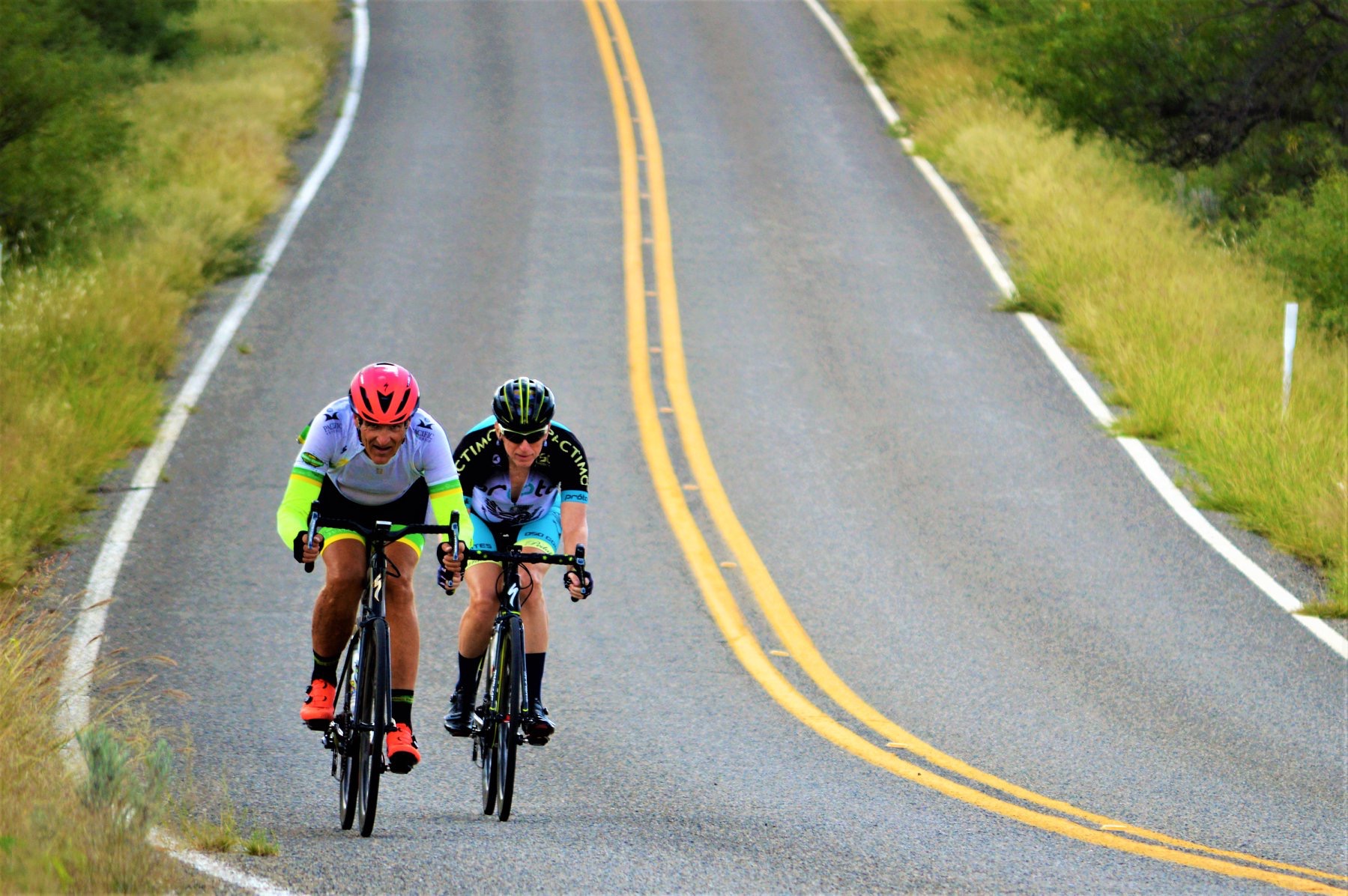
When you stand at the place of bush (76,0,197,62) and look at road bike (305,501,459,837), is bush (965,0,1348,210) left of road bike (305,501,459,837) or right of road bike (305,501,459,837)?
left

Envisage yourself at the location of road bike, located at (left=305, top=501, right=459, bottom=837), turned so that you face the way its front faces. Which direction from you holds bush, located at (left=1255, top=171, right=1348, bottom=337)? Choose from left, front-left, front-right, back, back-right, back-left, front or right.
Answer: back-left

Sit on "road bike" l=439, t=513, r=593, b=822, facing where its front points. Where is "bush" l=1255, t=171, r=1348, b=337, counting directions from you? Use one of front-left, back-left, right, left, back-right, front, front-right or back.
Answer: back-left

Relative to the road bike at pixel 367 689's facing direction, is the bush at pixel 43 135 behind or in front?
behind

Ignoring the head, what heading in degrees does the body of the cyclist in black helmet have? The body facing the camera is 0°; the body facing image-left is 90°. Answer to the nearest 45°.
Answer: approximately 0°

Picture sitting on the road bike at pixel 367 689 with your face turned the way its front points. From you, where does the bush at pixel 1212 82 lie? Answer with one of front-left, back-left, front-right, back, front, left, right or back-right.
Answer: back-left

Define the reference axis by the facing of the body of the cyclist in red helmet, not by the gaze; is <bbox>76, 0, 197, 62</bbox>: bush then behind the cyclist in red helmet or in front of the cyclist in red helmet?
behind
